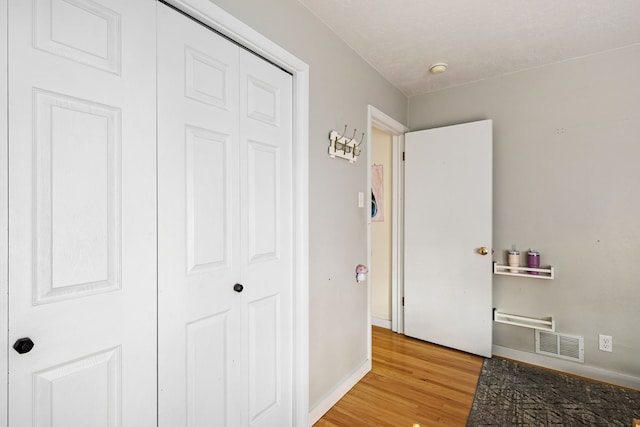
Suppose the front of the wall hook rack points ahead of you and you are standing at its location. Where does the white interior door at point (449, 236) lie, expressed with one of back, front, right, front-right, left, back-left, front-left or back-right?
left

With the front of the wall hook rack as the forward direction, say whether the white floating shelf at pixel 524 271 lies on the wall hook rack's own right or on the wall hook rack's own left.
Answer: on the wall hook rack's own left

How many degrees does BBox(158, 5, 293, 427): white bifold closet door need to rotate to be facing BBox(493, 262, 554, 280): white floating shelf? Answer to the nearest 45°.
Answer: approximately 45° to its left

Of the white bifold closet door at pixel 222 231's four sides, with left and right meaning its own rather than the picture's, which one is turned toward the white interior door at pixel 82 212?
right

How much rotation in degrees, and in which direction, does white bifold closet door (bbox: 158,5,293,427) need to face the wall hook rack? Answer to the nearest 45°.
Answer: approximately 90° to its left

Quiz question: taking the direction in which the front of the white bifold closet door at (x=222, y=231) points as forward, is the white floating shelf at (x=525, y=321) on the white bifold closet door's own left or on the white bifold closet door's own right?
on the white bifold closet door's own left

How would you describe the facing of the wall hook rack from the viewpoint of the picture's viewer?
facing the viewer and to the right of the viewer

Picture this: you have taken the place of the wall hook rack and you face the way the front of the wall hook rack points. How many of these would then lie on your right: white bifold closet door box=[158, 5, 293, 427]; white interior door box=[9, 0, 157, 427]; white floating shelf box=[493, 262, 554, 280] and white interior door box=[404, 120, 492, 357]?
2

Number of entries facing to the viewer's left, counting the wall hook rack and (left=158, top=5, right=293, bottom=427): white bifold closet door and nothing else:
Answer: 0

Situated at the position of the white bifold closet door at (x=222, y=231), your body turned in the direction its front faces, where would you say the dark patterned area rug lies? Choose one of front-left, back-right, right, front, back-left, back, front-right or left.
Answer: front-left

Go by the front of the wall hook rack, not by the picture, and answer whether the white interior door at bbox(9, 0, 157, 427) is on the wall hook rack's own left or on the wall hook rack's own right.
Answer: on the wall hook rack's own right

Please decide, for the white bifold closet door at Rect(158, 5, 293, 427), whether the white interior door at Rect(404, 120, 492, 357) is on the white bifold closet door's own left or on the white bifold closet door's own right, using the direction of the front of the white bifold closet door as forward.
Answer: on the white bifold closet door's own left
